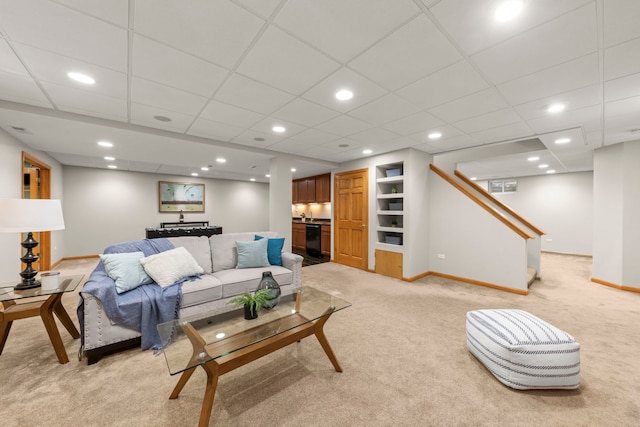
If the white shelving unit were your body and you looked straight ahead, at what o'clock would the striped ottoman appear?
The striped ottoman is roughly at 10 o'clock from the white shelving unit.

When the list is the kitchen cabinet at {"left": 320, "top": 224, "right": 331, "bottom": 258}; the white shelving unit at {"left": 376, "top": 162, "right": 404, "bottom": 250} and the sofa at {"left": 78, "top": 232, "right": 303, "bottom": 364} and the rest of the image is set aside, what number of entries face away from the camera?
0

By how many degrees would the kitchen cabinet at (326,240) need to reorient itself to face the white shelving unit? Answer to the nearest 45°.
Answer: approximately 90° to its left

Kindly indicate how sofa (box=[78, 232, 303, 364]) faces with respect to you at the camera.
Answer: facing the viewer and to the right of the viewer

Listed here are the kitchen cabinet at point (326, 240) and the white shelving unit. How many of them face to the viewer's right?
0

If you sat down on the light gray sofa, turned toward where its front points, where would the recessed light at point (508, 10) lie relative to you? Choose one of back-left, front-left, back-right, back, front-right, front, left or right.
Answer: front

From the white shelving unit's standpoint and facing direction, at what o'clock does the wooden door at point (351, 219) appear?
The wooden door is roughly at 2 o'clock from the white shelving unit.

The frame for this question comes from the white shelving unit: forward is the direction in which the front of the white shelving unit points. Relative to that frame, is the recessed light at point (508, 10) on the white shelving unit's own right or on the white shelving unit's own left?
on the white shelving unit's own left

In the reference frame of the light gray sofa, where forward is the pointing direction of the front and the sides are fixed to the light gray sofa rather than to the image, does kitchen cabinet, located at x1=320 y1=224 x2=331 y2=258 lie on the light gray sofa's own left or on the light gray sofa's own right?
on the light gray sofa's own left

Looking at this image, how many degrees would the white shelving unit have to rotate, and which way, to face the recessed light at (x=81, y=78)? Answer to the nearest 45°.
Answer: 0° — it already faces it

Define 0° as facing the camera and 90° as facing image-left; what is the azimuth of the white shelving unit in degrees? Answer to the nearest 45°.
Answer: approximately 45°

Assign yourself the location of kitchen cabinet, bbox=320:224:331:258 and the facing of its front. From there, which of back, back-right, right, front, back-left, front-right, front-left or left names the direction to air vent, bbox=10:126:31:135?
front

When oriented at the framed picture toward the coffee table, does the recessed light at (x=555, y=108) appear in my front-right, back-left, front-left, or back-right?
front-left

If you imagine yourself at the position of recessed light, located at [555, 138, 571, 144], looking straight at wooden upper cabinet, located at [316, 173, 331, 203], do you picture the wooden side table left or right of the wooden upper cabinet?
left

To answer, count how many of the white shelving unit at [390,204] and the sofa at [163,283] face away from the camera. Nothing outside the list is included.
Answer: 0

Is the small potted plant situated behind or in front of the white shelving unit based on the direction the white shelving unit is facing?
in front
